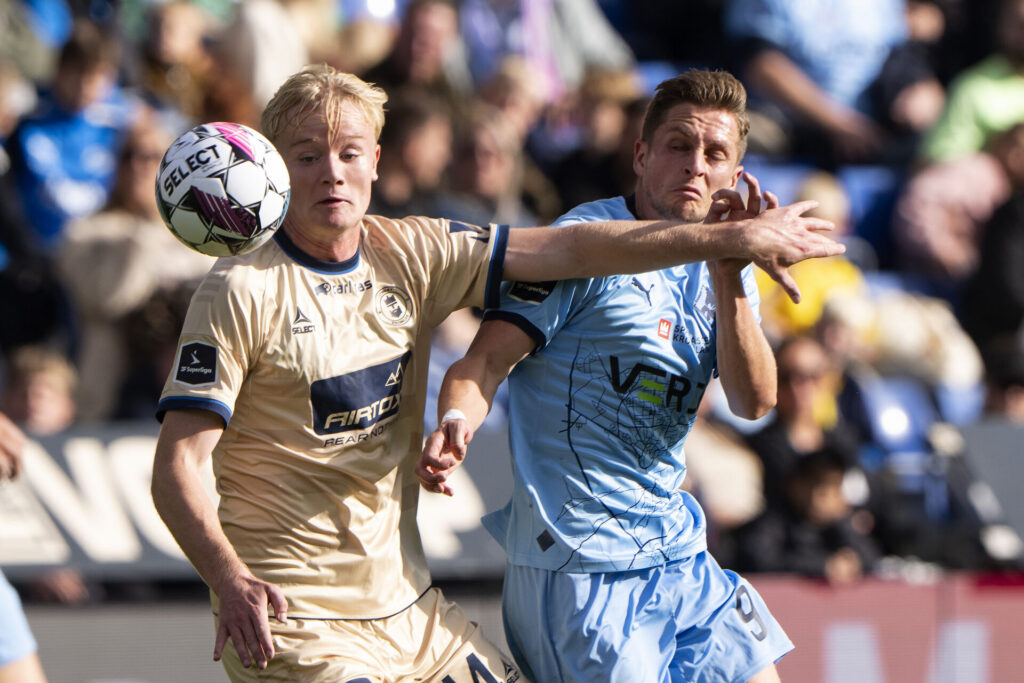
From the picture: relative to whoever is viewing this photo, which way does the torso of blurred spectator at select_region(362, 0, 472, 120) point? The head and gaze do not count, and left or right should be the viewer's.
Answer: facing the viewer

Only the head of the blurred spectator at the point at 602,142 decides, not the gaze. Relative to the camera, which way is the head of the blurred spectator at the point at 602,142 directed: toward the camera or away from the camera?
toward the camera

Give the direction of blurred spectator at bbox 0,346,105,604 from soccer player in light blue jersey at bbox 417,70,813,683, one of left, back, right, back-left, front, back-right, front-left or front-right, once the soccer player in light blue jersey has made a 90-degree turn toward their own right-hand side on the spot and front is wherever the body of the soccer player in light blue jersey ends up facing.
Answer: right

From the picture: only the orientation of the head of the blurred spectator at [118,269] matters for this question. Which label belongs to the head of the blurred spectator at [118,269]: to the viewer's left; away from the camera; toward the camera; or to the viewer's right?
toward the camera

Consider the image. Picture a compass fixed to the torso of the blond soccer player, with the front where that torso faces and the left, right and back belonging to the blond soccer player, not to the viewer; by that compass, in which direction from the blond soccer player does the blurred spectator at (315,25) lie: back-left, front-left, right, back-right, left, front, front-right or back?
back-left

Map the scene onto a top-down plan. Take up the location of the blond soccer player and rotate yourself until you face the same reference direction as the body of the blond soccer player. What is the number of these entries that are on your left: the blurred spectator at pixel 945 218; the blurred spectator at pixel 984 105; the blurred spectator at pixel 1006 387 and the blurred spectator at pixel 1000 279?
4

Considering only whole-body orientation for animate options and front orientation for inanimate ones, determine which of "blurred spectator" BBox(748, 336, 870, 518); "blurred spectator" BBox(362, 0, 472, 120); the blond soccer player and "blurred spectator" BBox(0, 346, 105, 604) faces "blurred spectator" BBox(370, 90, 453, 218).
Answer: "blurred spectator" BBox(362, 0, 472, 120)

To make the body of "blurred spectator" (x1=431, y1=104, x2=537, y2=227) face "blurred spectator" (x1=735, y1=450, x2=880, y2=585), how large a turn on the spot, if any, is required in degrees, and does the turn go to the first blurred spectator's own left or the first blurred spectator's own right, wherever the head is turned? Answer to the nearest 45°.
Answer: approximately 45° to the first blurred spectator's own left

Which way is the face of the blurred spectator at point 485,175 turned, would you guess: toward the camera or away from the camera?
toward the camera

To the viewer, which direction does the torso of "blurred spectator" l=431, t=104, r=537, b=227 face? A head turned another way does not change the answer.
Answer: toward the camera

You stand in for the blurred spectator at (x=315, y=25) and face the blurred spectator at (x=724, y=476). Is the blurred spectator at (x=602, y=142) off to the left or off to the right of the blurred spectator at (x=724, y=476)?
left

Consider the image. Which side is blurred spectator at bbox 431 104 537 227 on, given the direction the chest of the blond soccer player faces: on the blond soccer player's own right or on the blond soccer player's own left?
on the blond soccer player's own left

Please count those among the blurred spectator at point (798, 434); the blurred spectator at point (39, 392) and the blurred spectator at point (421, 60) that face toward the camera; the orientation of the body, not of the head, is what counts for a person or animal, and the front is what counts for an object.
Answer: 3

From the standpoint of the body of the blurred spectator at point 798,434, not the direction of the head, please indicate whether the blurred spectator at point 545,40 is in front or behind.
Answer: behind

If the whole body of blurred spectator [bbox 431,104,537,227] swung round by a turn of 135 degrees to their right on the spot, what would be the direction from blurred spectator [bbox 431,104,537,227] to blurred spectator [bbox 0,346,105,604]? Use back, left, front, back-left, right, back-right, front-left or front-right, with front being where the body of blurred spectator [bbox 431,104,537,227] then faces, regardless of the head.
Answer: left

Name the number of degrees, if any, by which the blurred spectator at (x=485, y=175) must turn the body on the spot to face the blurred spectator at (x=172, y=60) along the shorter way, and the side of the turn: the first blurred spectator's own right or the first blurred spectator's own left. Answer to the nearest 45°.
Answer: approximately 90° to the first blurred spectator's own right

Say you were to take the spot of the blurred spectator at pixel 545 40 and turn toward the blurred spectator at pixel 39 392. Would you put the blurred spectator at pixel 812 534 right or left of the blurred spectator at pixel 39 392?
left
